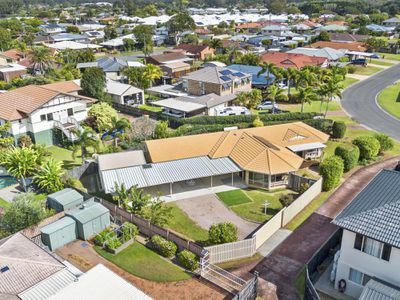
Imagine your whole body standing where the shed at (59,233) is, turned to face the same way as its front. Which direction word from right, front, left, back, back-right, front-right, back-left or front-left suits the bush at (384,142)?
front-left

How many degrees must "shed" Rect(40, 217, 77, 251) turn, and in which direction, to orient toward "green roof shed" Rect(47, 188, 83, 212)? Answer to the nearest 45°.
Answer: approximately 135° to its left

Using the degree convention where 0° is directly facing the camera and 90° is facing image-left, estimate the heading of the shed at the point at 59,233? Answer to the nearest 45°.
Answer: approximately 315°

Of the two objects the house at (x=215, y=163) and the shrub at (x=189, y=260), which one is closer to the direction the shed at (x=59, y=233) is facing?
the shrub

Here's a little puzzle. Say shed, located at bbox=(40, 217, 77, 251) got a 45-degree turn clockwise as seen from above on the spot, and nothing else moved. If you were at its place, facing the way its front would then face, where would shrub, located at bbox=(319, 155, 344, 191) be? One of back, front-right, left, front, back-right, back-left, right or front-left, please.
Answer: left

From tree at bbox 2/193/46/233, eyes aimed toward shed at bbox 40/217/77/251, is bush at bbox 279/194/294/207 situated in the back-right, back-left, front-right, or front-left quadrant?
front-left

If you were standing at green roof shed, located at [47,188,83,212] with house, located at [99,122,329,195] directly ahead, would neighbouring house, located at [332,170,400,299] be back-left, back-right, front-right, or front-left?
front-right

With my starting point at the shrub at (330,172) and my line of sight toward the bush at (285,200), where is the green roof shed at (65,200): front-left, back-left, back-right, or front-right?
front-right

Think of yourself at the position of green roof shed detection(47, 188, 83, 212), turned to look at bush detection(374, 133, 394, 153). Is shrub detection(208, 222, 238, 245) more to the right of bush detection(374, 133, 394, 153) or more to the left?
right

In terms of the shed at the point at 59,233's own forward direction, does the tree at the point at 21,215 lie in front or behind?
behind

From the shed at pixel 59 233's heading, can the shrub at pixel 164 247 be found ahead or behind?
ahead

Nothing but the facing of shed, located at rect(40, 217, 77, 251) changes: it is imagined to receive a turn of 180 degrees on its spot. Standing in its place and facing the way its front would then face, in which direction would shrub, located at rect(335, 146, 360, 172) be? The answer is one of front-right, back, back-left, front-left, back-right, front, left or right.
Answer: back-right

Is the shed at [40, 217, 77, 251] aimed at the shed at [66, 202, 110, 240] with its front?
no

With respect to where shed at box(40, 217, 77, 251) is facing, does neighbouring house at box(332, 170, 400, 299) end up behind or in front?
in front
